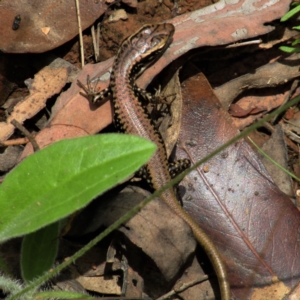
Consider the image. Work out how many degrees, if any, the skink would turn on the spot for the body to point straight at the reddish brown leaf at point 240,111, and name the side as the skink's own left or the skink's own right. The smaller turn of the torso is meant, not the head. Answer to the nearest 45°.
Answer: approximately 90° to the skink's own right

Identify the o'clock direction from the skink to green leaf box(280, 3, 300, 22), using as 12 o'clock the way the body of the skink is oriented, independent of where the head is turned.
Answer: The green leaf is roughly at 3 o'clock from the skink.

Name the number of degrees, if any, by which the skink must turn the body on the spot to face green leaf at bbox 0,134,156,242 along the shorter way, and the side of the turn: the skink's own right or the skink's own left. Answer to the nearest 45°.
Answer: approximately 90° to the skink's own left

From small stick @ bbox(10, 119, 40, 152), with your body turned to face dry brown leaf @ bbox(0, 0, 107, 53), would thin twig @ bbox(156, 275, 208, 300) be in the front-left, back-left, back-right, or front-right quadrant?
back-right

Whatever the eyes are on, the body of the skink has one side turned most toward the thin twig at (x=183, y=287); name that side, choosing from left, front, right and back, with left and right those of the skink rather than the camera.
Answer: back

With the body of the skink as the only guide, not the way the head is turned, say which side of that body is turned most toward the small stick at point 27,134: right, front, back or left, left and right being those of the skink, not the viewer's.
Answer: left

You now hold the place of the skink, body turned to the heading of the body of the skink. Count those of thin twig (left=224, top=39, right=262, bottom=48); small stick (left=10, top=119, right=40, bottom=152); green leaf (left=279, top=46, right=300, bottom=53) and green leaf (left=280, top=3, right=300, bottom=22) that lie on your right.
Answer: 3

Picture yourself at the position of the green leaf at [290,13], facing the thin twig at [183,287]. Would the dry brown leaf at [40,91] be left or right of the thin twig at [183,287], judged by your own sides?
right

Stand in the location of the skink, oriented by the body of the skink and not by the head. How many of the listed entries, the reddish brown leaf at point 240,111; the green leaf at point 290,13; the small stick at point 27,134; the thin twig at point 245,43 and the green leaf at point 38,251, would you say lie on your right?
3

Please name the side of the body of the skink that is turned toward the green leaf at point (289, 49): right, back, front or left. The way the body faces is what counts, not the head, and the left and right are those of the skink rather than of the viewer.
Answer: right

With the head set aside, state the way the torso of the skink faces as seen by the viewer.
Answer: away from the camera

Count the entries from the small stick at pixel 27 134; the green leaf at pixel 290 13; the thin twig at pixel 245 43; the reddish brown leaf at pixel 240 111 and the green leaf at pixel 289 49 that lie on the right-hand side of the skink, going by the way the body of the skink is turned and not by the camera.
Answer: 4
